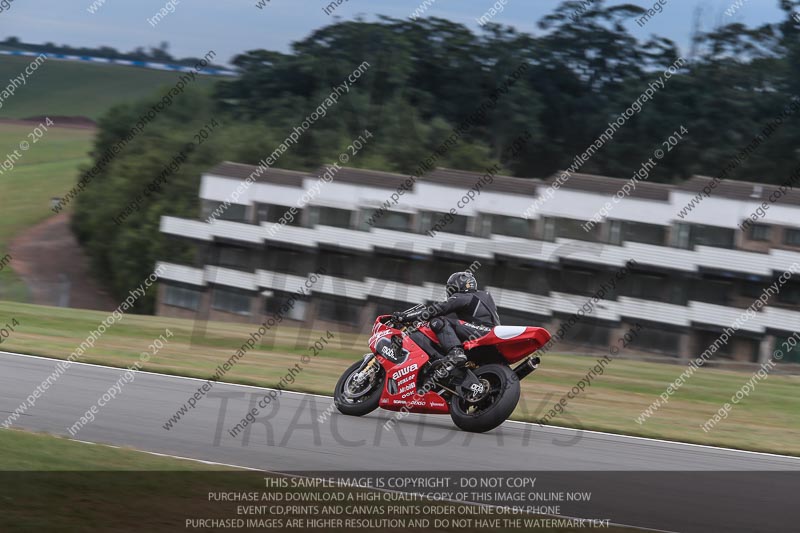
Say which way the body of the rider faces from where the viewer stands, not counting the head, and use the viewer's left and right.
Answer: facing to the left of the viewer
